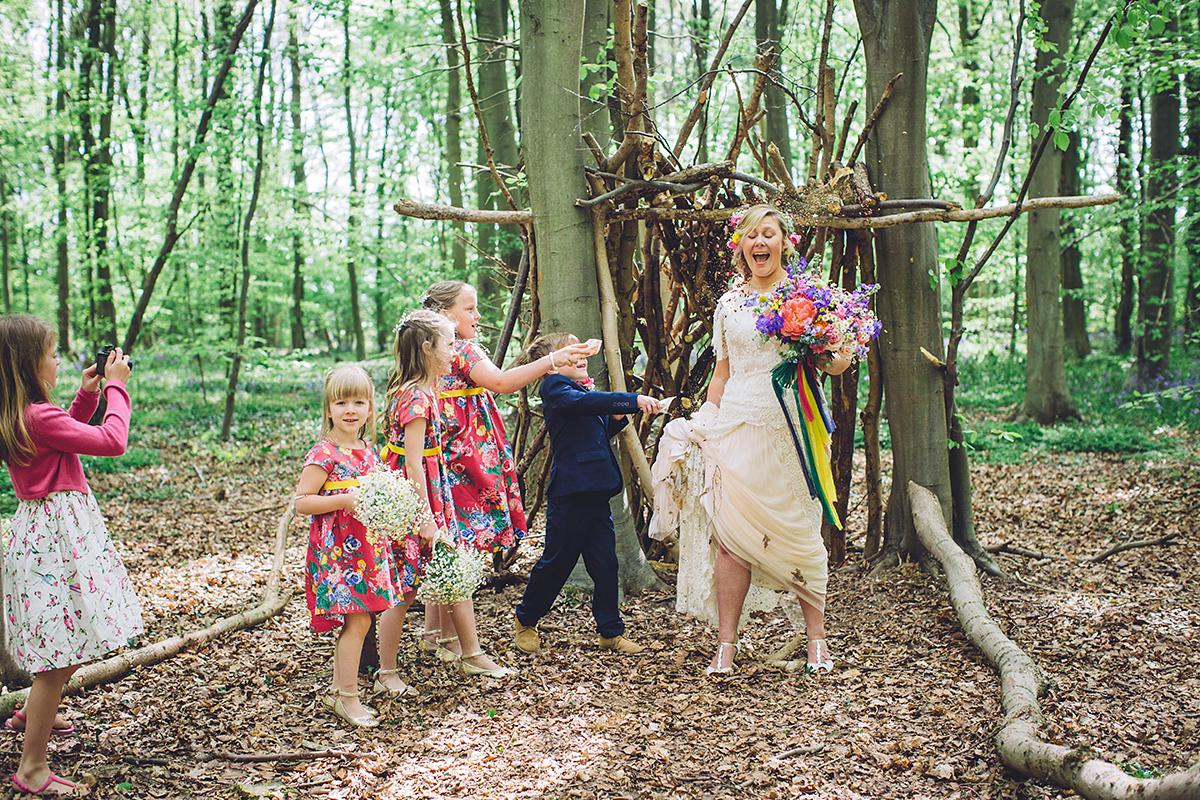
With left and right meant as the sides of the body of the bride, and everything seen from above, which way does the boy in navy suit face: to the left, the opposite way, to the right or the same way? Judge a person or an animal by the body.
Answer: to the left

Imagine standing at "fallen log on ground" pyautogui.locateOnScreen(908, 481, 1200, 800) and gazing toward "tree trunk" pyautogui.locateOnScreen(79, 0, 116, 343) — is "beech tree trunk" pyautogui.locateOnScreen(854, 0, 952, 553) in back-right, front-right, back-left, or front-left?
front-right

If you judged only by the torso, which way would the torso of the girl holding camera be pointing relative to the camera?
to the viewer's right

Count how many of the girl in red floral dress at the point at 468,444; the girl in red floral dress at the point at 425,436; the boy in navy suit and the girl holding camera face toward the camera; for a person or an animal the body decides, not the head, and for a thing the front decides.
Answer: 0

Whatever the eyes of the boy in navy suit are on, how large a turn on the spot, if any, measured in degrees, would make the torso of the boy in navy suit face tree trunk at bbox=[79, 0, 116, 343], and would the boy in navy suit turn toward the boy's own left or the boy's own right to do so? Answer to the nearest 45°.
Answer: approximately 135° to the boy's own left

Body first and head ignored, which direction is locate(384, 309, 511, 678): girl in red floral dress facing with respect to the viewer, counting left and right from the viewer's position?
facing to the right of the viewer

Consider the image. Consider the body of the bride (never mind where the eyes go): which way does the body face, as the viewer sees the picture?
toward the camera

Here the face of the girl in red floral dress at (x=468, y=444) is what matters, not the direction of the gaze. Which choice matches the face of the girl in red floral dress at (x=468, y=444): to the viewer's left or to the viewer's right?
to the viewer's right

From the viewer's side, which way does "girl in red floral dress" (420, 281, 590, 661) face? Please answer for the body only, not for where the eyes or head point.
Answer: to the viewer's right

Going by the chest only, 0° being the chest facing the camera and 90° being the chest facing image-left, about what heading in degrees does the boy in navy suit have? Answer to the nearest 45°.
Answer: approximately 270°

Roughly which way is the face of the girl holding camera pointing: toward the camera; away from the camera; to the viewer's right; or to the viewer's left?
to the viewer's right

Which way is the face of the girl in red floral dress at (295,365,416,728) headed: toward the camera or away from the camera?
toward the camera

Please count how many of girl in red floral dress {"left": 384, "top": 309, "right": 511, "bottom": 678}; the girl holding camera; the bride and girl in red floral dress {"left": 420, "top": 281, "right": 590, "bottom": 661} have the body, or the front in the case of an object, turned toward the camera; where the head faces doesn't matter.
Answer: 1

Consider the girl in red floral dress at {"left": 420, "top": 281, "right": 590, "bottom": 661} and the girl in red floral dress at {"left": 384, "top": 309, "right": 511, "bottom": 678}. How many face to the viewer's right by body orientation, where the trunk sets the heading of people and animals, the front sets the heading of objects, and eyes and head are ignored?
2
